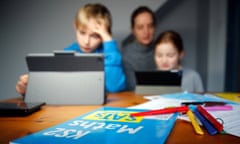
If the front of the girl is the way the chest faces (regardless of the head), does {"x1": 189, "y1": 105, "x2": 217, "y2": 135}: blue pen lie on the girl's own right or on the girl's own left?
on the girl's own left

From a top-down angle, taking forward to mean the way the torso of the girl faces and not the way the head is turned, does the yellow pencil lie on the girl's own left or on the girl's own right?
on the girl's own left

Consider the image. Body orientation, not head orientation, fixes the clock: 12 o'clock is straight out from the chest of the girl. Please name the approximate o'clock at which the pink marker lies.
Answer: The pink marker is roughly at 10 o'clock from the girl.

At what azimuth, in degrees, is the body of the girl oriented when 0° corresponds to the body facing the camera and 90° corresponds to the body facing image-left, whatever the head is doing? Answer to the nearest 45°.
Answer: approximately 45°
